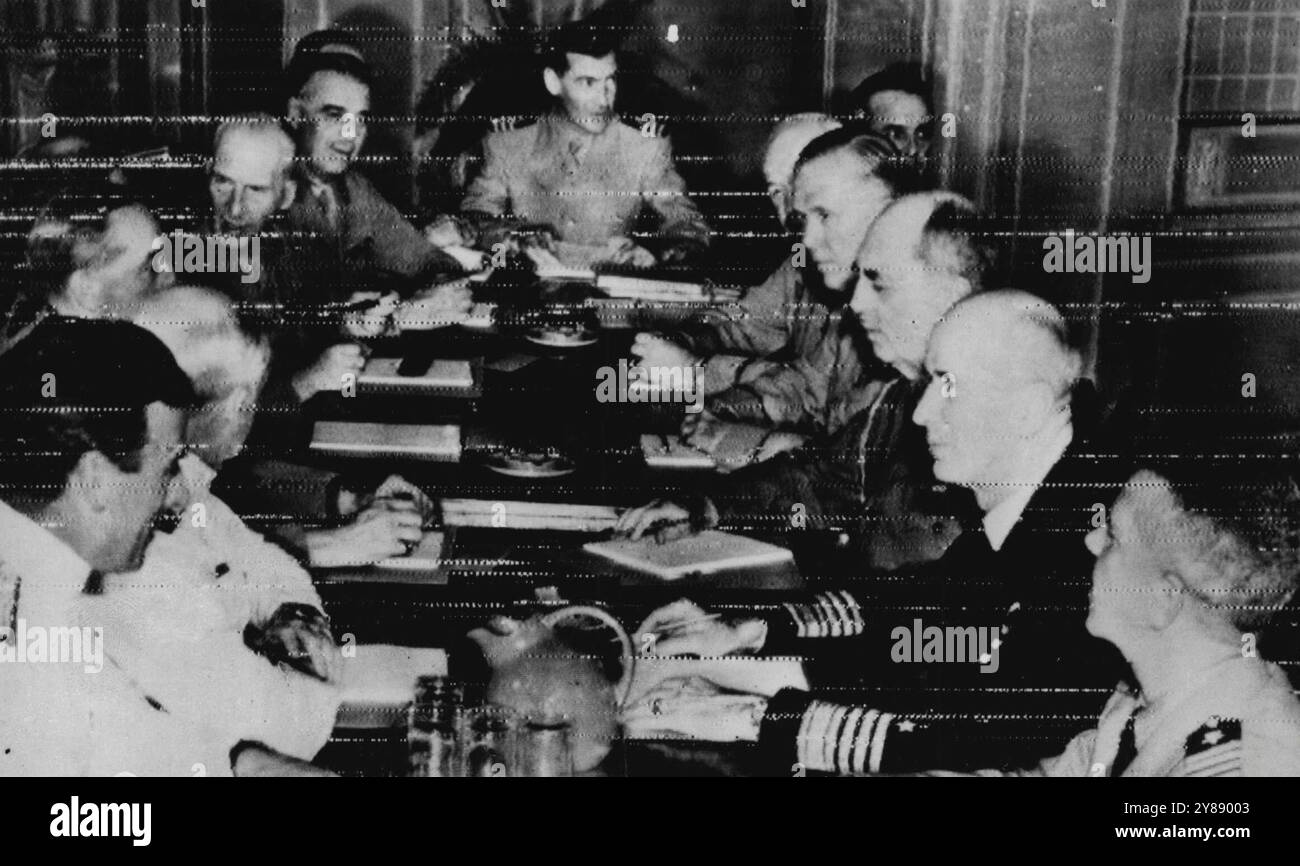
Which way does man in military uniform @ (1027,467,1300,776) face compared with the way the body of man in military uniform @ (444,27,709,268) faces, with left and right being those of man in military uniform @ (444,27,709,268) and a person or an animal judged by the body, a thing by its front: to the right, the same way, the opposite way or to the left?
to the right

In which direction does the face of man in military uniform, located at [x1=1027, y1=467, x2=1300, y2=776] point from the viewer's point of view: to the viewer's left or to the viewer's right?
to the viewer's left

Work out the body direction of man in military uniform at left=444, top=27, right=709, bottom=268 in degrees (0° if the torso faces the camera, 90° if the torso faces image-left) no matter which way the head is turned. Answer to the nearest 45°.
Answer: approximately 0°

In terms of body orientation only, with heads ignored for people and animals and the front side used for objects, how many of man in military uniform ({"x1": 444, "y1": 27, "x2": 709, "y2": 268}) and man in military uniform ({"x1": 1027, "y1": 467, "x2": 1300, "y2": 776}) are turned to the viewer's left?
1

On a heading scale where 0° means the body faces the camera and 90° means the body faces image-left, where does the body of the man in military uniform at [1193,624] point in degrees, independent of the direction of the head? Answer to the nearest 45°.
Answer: approximately 90°
